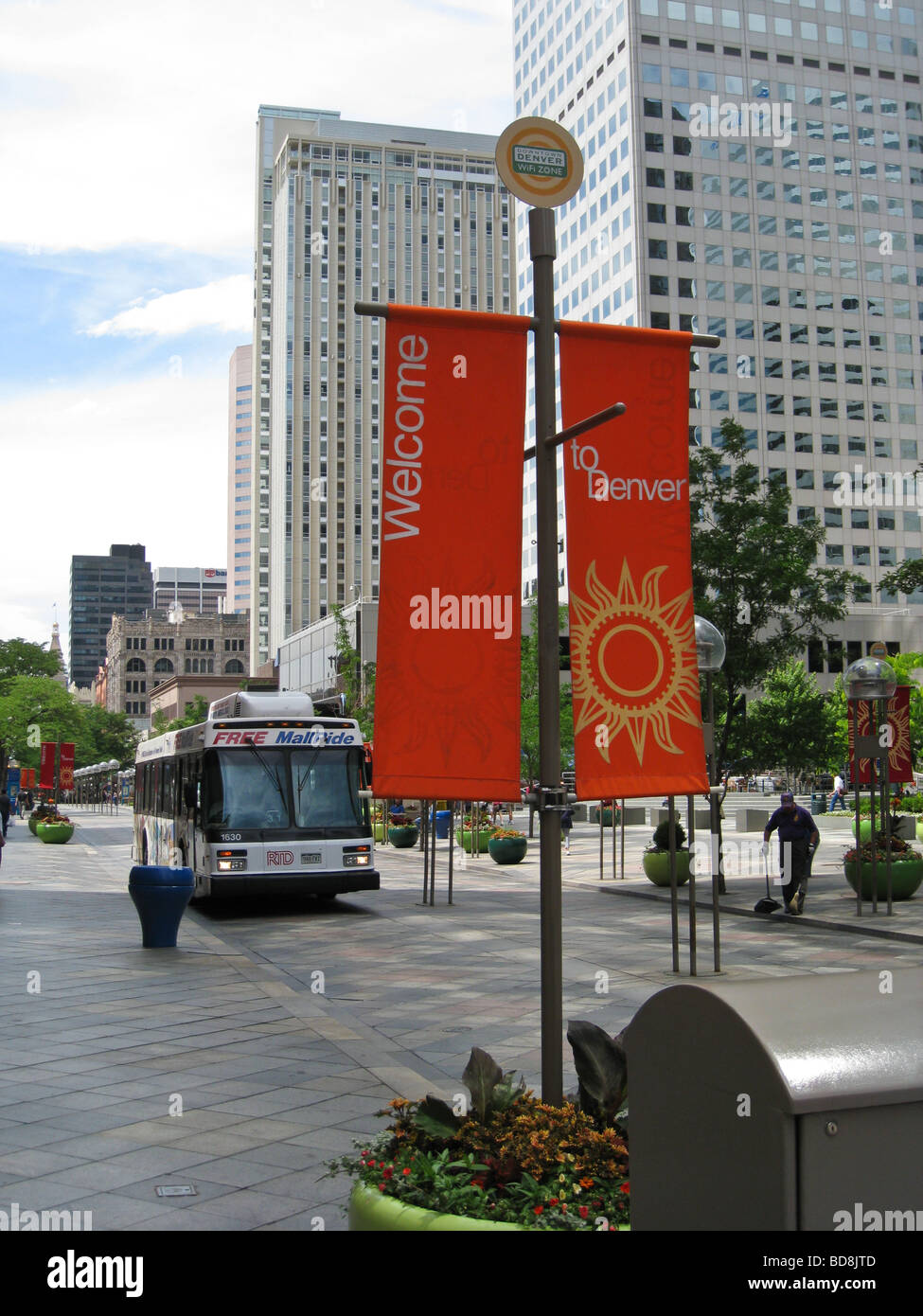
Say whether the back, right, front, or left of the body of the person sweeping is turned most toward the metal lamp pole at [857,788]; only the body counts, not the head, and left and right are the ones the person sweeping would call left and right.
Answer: left

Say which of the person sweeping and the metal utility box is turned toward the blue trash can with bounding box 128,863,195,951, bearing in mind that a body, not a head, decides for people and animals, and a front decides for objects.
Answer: the person sweeping

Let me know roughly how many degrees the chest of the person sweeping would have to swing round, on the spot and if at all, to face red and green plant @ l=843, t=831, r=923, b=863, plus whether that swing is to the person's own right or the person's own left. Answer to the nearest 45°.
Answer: approximately 180°

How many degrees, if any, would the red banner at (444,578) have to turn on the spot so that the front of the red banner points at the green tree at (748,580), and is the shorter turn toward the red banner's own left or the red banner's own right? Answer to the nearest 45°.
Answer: approximately 180°

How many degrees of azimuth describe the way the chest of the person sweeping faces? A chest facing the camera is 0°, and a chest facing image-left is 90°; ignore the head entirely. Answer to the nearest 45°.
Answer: approximately 45°

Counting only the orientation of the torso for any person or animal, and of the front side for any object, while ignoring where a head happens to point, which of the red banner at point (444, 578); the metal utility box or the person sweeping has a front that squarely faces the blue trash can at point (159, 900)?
the person sweeping
